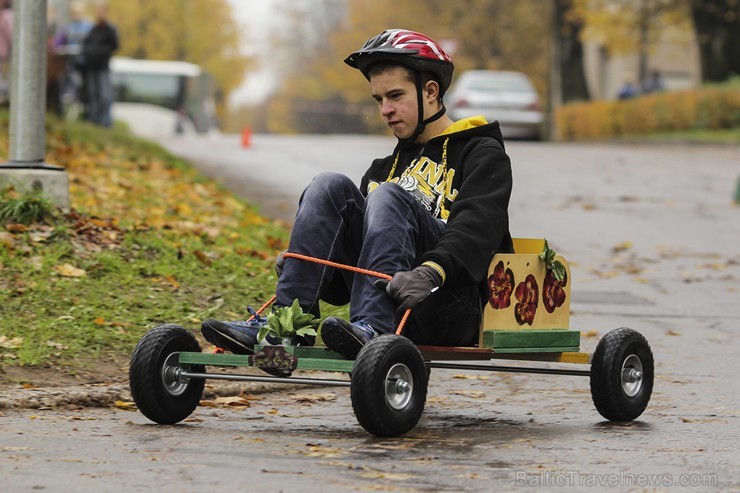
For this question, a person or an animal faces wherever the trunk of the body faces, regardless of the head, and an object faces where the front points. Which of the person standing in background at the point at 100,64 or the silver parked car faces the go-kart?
the person standing in background

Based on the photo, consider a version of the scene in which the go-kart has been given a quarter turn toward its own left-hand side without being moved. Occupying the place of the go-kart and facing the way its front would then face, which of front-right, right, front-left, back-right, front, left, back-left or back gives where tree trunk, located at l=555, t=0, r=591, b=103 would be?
back-left

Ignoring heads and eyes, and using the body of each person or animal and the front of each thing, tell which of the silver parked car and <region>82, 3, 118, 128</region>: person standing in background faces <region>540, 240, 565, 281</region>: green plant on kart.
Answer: the person standing in background

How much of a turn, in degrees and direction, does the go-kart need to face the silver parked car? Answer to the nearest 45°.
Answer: approximately 135° to its right

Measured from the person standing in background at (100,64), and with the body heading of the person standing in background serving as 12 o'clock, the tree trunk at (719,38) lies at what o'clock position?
The tree trunk is roughly at 8 o'clock from the person standing in background.

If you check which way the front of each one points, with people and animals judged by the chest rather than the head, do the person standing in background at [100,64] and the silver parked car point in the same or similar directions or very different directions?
very different directions

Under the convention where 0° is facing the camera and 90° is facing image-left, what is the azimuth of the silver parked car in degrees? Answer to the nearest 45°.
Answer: approximately 180°
